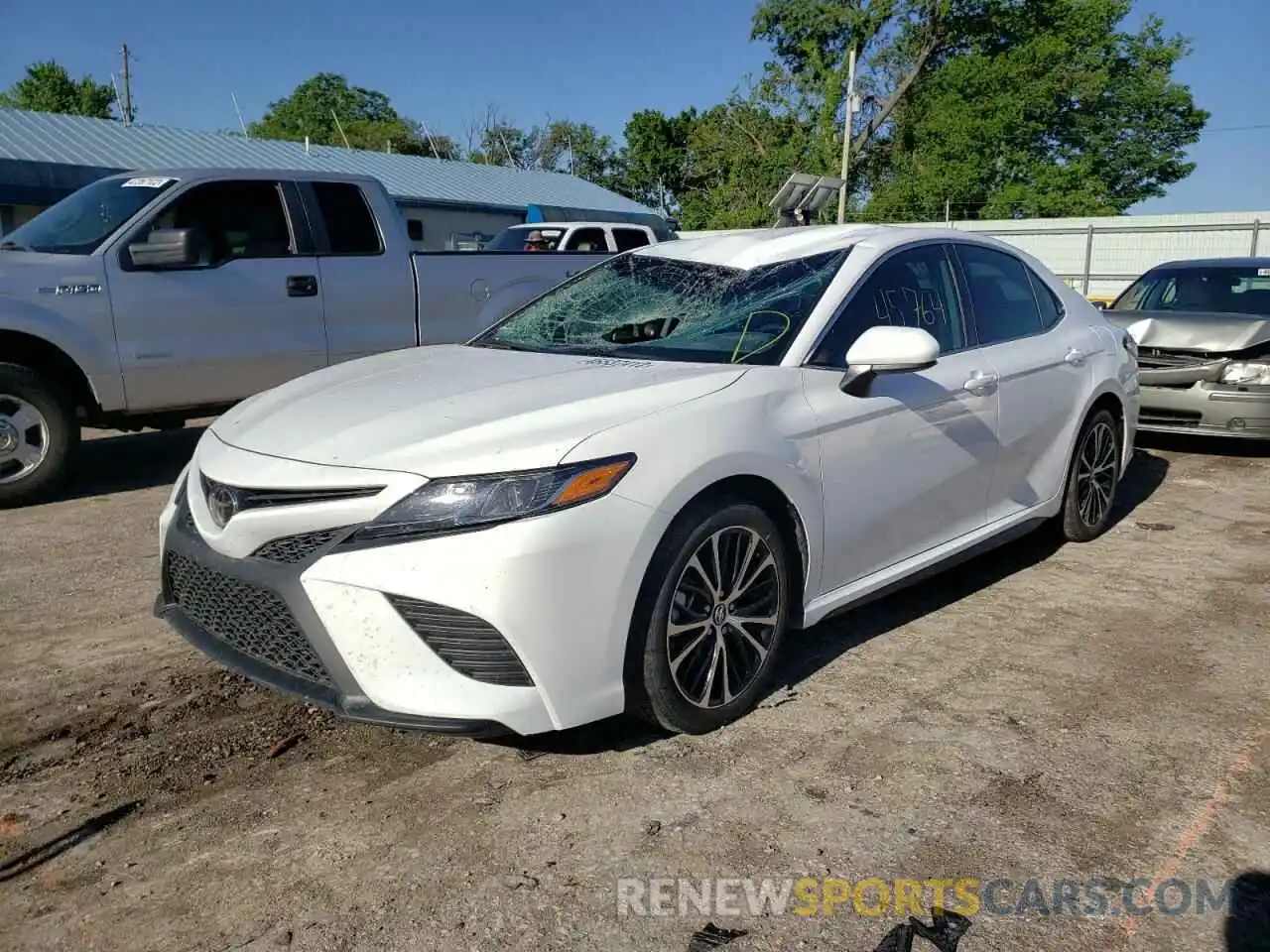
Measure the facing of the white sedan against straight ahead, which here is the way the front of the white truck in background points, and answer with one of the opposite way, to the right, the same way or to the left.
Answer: the same way

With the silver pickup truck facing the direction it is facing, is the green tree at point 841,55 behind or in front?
behind

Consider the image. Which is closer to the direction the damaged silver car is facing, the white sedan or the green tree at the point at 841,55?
the white sedan

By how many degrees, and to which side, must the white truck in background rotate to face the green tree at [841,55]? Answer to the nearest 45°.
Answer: approximately 135° to its right

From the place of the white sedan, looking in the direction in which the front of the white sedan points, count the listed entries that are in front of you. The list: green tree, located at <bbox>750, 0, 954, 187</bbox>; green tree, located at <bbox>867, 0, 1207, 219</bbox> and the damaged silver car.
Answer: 0

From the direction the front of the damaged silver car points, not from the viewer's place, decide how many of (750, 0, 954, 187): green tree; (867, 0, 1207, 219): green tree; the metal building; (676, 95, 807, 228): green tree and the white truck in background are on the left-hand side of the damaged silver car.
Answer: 0

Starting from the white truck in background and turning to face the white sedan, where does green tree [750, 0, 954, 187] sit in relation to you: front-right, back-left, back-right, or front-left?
back-left

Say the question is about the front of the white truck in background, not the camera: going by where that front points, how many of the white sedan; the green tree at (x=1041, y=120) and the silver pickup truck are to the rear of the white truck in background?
1

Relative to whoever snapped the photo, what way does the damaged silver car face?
facing the viewer and to the left of the viewer

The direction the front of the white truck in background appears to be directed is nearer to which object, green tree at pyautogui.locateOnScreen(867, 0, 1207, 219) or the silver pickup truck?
the silver pickup truck

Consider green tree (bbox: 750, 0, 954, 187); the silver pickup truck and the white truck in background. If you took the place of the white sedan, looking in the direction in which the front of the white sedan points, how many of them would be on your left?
0

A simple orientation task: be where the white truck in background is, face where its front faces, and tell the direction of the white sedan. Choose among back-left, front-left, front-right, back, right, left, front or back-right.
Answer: front-left

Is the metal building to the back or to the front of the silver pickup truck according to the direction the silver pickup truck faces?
to the back

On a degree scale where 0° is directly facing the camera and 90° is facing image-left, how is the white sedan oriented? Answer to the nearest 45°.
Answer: approximately 45°

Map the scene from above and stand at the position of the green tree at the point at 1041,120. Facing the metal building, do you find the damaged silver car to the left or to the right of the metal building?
left
